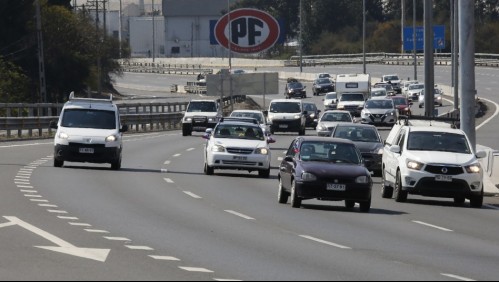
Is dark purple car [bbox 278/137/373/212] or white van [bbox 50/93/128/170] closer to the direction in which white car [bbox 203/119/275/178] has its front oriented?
the dark purple car

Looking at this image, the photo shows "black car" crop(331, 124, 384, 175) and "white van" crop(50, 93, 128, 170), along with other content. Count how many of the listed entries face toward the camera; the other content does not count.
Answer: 2

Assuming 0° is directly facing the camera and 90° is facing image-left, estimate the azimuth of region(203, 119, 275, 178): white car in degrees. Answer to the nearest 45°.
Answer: approximately 0°

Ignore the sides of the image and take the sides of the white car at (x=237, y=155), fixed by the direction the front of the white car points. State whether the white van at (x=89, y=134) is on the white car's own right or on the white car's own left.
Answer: on the white car's own right

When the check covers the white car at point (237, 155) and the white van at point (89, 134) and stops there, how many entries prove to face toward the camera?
2

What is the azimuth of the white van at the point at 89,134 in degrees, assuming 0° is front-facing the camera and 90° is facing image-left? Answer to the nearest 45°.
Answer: approximately 0°
